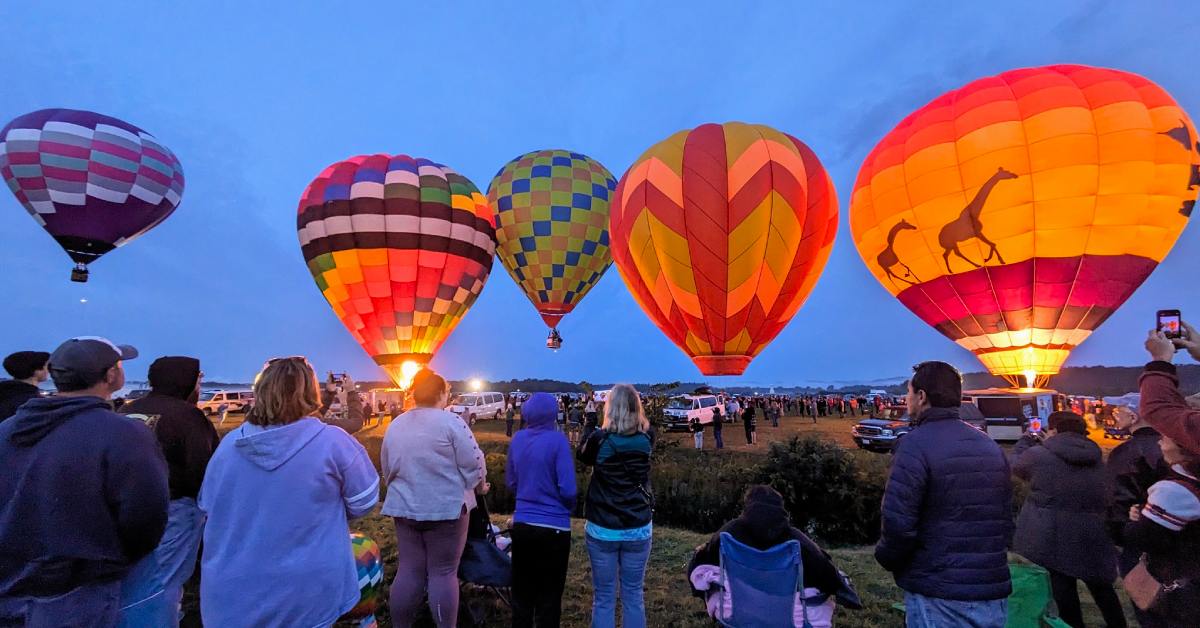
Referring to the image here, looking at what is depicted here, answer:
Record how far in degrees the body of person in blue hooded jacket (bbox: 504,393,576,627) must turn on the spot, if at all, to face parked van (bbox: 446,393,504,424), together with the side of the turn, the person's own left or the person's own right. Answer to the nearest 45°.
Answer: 0° — they already face it

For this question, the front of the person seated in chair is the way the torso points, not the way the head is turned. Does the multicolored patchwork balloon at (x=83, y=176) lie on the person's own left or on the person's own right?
on the person's own left

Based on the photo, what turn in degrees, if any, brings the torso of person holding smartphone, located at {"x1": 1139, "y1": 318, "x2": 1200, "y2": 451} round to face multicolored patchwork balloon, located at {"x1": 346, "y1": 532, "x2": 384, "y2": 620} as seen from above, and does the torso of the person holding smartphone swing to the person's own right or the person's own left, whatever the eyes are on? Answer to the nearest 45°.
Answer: approximately 90° to the person's own left

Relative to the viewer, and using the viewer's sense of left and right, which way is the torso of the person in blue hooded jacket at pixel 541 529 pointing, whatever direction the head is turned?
facing away from the viewer

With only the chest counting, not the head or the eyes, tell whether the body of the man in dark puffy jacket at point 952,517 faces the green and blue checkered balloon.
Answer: yes

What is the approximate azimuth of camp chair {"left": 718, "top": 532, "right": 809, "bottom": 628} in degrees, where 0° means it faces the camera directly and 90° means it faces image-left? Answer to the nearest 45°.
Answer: approximately 180°

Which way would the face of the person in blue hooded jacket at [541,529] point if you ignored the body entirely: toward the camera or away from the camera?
away from the camera

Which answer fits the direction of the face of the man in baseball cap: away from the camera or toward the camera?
away from the camera

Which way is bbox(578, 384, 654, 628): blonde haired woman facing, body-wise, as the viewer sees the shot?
away from the camera

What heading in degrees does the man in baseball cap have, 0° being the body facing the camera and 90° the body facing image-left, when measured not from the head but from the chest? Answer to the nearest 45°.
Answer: approximately 225°

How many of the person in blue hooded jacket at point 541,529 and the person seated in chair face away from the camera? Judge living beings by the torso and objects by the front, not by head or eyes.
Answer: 2

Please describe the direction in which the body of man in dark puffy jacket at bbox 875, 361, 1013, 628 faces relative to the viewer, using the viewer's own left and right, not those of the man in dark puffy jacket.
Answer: facing away from the viewer and to the left of the viewer

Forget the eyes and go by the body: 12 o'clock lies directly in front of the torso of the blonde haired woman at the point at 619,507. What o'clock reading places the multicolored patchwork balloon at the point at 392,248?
The multicolored patchwork balloon is roughly at 11 o'clock from the blonde haired woman.
